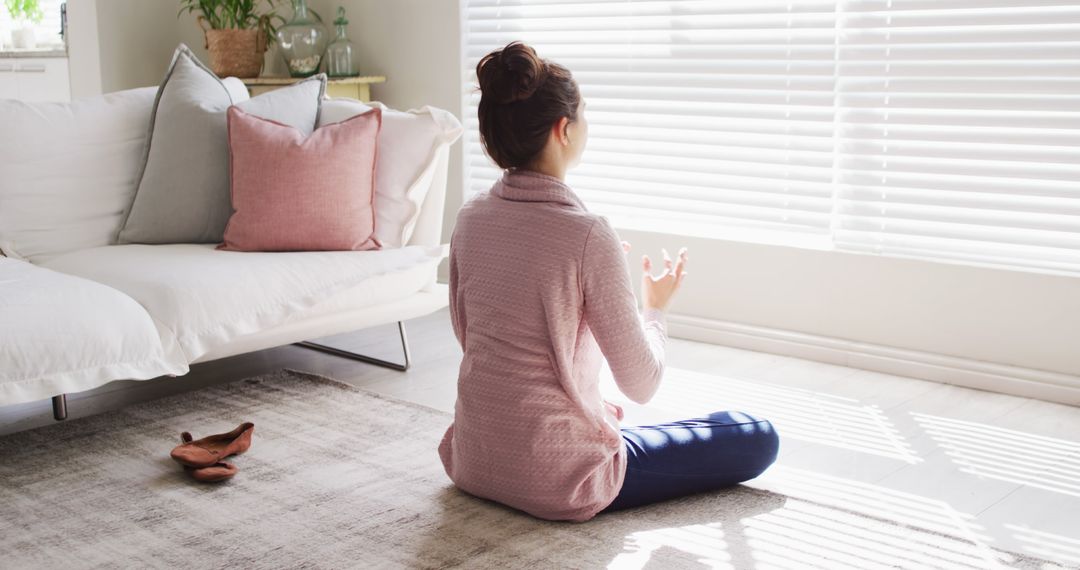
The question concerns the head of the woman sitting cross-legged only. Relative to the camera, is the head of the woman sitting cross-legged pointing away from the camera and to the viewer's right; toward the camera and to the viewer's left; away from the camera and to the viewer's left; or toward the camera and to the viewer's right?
away from the camera and to the viewer's right

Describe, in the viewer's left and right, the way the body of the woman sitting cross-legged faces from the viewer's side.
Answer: facing away from the viewer and to the right of the viewer

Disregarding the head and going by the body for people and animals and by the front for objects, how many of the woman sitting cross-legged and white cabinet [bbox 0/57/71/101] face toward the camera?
1

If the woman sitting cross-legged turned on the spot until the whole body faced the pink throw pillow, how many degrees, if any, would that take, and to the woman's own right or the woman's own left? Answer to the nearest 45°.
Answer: approximately 90° to the woman's own left

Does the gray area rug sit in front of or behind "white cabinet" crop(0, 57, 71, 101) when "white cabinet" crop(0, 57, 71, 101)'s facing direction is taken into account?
in front

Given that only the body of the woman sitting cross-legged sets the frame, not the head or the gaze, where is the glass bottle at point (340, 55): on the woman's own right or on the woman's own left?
on the woman's own left

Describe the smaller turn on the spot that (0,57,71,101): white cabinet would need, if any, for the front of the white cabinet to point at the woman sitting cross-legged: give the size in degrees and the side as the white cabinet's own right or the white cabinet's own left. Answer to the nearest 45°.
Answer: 0° — it already faces them

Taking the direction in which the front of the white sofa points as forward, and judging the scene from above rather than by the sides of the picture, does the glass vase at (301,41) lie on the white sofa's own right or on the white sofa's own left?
on the white sofa's own left

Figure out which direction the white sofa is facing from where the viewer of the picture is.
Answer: facing the viewer and to the right of the viewer

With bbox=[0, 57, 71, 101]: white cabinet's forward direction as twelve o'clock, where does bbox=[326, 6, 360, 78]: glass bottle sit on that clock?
The glass bottle is roughly at 11 o'clock from the white cabinet.

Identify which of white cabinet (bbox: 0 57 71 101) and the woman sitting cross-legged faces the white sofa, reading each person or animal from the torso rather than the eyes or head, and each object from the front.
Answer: the white cabinet

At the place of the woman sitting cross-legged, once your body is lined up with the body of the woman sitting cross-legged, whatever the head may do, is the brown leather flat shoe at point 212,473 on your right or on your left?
on your left
